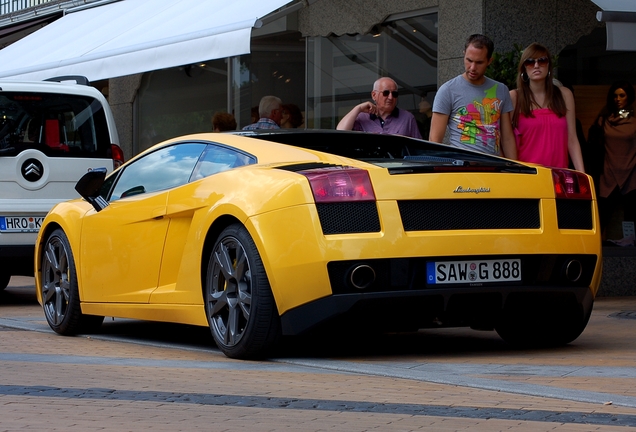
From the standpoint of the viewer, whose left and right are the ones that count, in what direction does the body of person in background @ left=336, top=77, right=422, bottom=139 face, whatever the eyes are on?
facing the viewer

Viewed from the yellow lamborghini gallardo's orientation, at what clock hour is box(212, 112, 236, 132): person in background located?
The person in background is roughly at 1 o'clock from the yellow lamborghini gallardo.

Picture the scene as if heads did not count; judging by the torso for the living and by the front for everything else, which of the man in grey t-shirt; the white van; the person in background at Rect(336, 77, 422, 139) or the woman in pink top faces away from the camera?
the white van

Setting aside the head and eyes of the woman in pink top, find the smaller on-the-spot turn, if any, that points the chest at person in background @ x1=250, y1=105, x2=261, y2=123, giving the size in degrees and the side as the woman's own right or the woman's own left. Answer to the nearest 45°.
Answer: approximately 135° to the woman's own right

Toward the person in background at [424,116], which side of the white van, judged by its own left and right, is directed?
right

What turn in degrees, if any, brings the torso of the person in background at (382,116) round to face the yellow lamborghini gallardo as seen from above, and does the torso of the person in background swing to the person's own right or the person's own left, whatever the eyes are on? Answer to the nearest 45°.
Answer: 0° — they already face it

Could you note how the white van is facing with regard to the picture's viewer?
facing away from the viewer

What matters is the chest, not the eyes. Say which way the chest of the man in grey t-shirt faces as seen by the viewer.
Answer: toward the camera

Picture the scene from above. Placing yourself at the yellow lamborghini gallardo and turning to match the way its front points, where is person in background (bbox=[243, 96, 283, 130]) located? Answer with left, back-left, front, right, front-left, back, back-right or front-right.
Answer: front-right

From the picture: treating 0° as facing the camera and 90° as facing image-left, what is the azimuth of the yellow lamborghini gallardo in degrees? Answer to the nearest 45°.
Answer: approximately 135°
